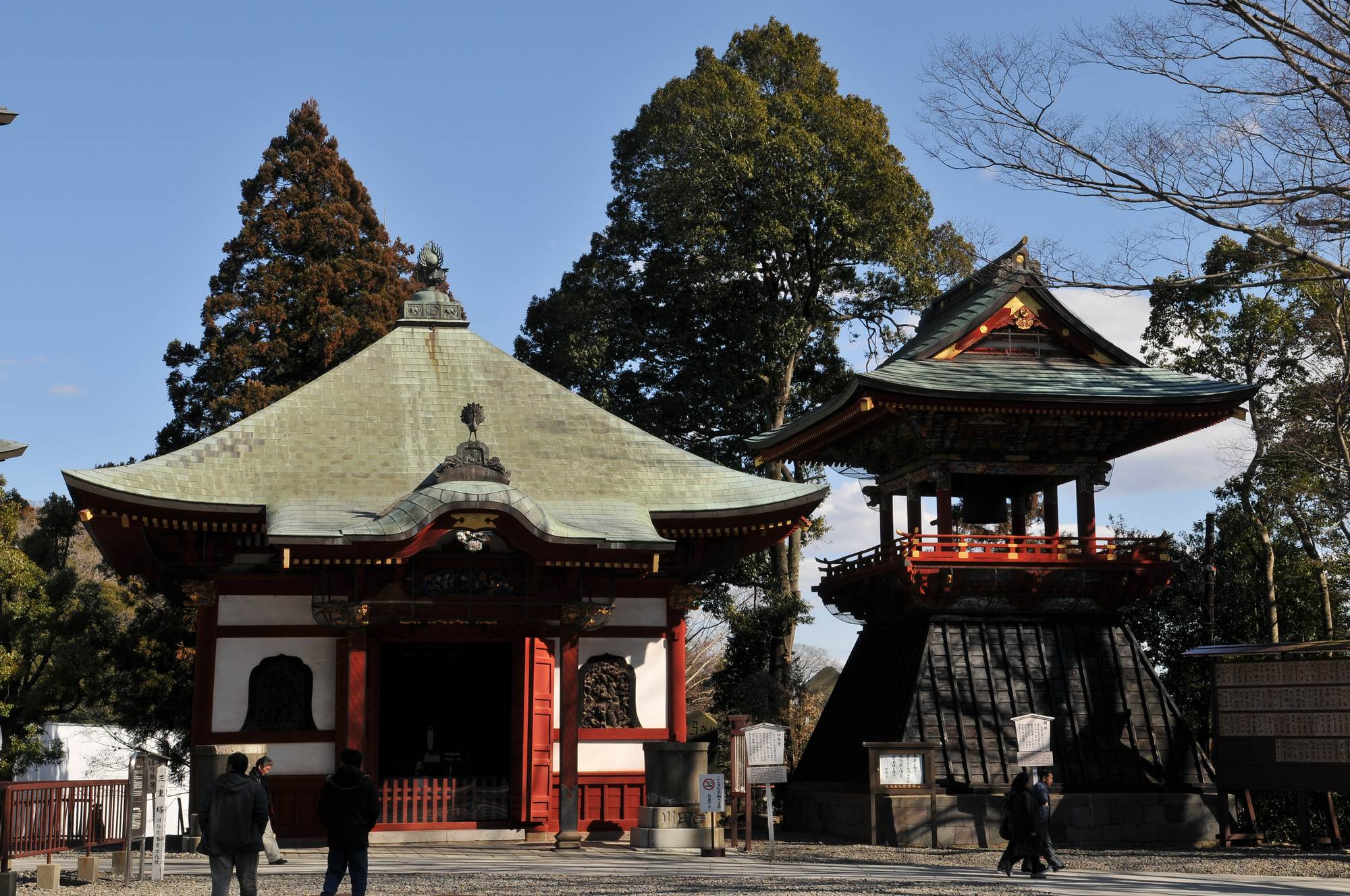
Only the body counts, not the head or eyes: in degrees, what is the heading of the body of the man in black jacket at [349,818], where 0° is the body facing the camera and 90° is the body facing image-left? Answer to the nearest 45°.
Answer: approximately 180°

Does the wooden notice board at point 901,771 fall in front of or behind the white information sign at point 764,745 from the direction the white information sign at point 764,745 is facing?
behind

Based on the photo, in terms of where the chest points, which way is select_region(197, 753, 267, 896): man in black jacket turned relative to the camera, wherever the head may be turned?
away from the camera

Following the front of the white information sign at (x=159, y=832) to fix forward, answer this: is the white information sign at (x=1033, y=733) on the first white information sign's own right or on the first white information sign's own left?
on the first white information sign's own left

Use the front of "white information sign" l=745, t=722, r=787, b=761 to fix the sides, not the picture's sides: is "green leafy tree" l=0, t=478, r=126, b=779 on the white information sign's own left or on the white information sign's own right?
on the white information sign's own right

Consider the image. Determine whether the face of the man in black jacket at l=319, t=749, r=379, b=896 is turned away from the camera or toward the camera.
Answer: away from the camera

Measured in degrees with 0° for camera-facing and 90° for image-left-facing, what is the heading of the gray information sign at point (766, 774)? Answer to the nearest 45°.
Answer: approximately 0°
